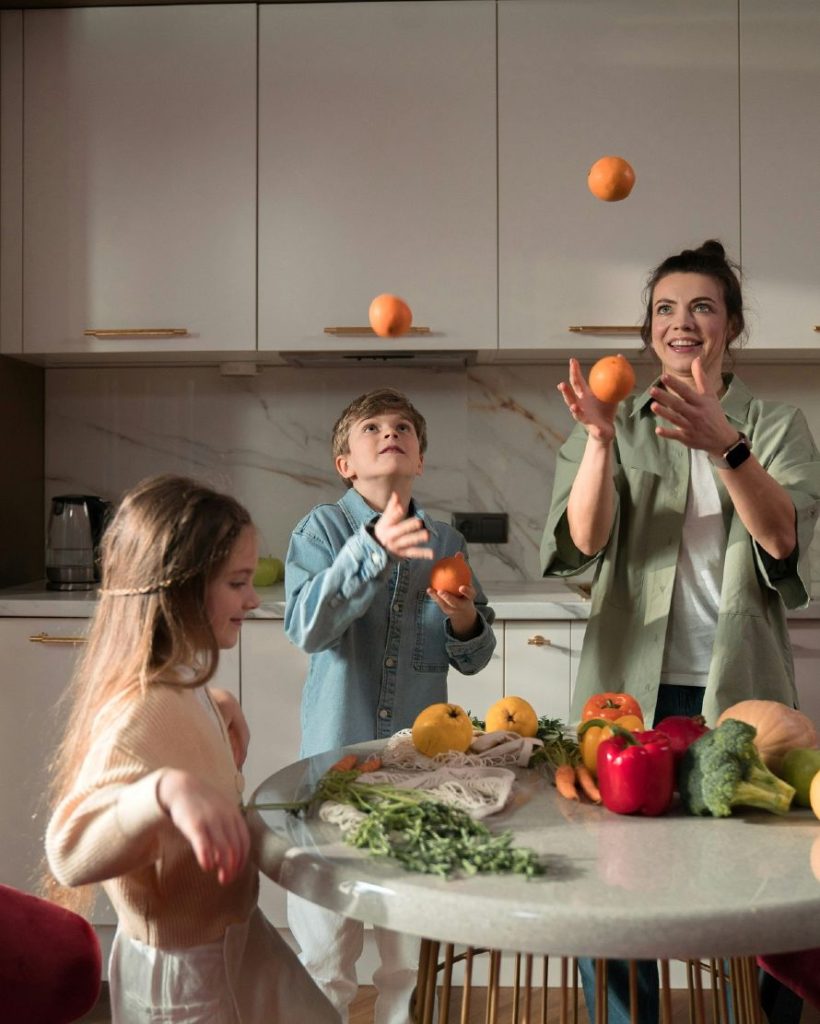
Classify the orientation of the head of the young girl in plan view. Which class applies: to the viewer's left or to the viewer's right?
to the viewer's right

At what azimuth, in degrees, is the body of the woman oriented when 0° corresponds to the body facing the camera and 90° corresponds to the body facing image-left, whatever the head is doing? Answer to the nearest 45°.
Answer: approximately 0°

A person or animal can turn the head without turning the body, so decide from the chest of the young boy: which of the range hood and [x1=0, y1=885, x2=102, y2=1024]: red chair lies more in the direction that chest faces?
the red chair

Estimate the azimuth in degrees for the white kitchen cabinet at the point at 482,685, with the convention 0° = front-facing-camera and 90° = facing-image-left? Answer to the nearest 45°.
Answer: approximately 0°

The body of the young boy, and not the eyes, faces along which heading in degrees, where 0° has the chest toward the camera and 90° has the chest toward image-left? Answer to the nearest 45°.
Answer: approximately 315°

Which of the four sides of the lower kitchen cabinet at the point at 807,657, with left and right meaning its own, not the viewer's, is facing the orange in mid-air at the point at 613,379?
front

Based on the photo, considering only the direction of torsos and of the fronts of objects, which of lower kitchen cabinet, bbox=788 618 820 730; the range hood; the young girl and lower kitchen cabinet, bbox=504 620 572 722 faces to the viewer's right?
the young girl

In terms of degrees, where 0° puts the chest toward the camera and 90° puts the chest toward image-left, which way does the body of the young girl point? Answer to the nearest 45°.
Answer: approximately 270°

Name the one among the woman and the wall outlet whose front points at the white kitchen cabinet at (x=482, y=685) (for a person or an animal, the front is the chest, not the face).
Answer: the wall outlet
